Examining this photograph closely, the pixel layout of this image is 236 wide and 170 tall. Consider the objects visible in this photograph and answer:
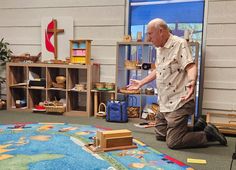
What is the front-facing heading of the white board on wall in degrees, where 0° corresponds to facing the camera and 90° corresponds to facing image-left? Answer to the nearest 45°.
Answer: approximately 0°

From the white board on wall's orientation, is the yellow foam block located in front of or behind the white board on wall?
in front

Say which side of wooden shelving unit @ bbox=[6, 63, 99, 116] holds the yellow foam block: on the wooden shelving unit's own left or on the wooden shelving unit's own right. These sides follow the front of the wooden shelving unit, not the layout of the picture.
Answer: on the wooden shelving unit's own left

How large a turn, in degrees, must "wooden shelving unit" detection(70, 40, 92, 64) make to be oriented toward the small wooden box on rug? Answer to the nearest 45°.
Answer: approximately 45° to its left

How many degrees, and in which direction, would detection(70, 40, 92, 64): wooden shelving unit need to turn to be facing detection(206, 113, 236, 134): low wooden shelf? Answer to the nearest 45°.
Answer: approximately 90° to its left

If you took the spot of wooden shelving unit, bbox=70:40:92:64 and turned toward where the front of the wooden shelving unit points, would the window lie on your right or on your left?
on your left

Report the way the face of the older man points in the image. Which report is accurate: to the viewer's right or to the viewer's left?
to the viewer's left

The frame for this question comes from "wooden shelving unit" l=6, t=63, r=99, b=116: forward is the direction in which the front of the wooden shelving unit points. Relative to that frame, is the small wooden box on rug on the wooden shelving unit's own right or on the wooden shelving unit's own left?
on the wooden shelving unit's own left

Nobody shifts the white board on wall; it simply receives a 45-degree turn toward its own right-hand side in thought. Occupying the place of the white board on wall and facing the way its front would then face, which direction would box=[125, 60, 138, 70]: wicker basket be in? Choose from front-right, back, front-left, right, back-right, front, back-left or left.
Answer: left

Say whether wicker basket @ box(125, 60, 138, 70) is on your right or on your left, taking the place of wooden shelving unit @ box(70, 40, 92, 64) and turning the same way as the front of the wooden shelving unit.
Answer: on your left

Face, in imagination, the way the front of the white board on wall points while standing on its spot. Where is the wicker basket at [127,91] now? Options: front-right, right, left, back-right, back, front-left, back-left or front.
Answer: front-left

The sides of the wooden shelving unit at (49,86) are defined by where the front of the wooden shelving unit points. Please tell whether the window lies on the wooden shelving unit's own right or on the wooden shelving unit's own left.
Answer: on the wooden shelving unit's own left

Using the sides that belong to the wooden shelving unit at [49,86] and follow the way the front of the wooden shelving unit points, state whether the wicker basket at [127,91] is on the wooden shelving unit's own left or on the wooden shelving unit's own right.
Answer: on the wooden shelving unit's own left

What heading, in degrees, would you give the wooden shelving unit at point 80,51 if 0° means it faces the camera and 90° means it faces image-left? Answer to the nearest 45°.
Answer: approximately 45°

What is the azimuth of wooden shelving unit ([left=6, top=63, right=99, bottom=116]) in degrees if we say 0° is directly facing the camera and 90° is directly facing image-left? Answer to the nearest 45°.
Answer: approximately 45°
